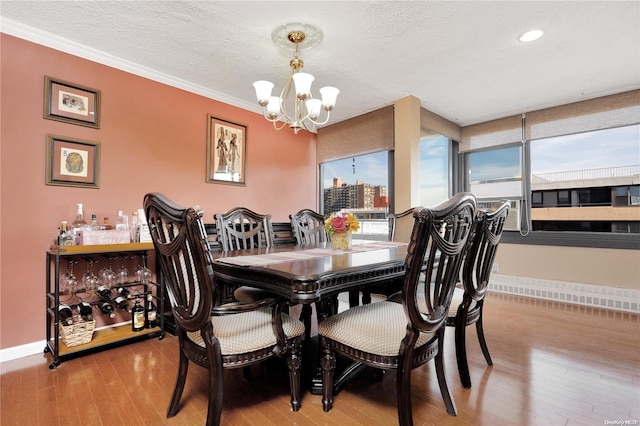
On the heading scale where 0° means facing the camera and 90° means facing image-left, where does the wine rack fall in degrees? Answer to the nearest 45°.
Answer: approximately 315°

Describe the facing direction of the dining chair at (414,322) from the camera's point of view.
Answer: facing away from the viewer and to the left of the viewer

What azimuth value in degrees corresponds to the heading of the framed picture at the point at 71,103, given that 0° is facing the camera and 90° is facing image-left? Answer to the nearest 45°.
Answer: approximately 315°

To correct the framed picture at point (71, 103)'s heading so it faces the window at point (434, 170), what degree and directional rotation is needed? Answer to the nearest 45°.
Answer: approximately 45° to its left

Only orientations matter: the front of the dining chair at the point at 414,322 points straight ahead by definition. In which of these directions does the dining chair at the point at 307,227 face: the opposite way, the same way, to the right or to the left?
the opposite way

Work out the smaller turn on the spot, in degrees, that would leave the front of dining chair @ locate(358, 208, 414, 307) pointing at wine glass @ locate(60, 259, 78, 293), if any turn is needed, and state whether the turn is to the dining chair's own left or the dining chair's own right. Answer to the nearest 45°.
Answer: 0° — it already faces it
